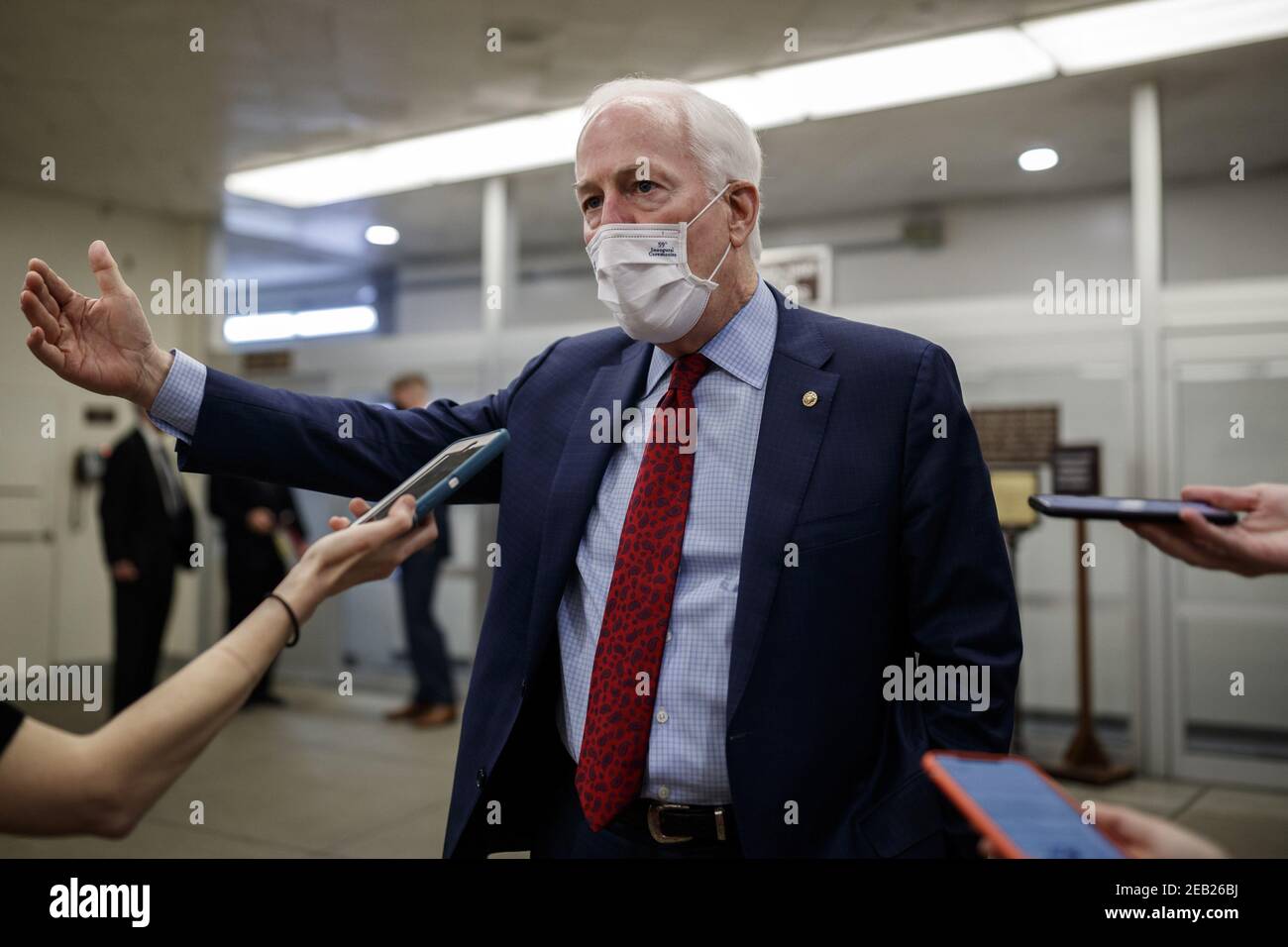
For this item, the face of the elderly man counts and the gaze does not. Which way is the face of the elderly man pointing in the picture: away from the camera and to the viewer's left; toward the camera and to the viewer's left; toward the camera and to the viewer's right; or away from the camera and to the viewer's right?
toward the camera and to the viewer's left

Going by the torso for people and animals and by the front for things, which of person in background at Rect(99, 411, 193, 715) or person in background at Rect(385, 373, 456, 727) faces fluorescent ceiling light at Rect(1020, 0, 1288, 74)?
person in background at Rect(99, 411, 193, 715)

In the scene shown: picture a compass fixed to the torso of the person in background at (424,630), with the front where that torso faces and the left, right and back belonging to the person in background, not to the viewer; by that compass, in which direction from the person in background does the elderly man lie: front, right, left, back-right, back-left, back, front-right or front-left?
left

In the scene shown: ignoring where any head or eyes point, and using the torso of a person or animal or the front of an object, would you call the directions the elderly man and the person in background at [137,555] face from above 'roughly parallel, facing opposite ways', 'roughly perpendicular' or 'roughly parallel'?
roughly perpendicular
